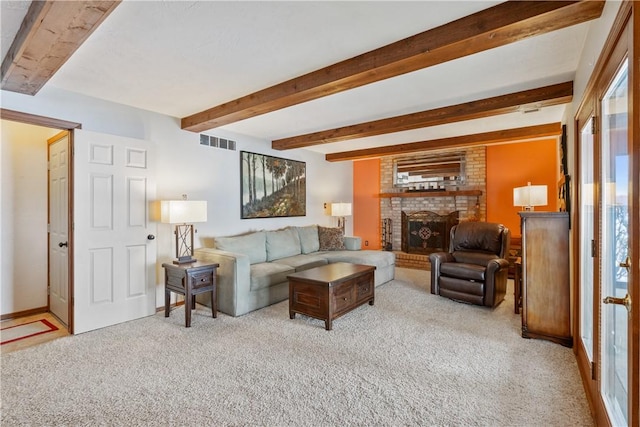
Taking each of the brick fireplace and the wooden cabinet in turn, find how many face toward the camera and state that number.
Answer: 1

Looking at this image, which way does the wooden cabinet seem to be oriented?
to the viewer's left

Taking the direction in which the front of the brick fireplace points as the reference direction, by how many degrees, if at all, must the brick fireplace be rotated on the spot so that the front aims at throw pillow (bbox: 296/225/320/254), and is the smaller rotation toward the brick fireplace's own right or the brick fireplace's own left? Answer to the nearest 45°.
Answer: approximately 45° to the brick fireplace's own right

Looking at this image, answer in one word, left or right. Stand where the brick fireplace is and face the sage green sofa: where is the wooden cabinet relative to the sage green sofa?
left

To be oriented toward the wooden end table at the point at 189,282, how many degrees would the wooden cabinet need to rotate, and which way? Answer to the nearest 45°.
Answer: approximately 45° to its left

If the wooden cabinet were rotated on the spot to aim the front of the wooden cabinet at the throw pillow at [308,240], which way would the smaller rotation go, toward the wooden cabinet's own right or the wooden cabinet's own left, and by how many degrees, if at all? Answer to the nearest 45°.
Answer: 0° — it already faces it

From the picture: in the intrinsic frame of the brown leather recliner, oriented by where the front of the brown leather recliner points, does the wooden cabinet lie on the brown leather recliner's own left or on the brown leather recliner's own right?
on the brown leather recliner's own left

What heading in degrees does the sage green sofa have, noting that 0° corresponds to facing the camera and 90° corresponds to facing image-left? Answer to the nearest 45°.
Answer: approximately 315°
